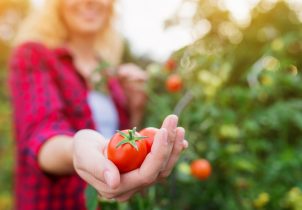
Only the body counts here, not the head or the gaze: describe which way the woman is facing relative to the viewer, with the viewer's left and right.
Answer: facing the viewer and to the right of the viewer
